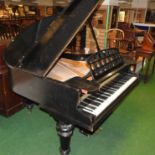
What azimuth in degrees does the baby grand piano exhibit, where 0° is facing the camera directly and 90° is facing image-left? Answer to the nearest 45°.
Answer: approximately 315°

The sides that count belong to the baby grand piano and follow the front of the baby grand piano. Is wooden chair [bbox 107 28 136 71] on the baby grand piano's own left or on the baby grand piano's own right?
on the baby grand piano's own left

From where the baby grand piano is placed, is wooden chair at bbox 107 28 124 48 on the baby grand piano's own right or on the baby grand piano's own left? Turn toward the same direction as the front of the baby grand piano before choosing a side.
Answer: on the baby grand piano's own left
